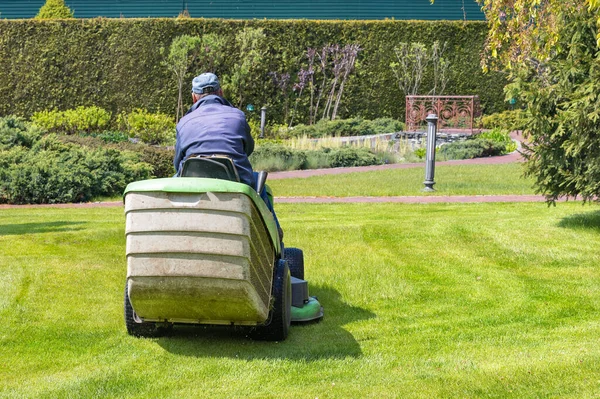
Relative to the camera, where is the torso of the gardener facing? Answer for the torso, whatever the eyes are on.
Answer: away from the camera

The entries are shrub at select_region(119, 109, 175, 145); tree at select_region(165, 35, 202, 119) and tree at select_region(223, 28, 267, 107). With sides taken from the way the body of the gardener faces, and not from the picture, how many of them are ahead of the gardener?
3
